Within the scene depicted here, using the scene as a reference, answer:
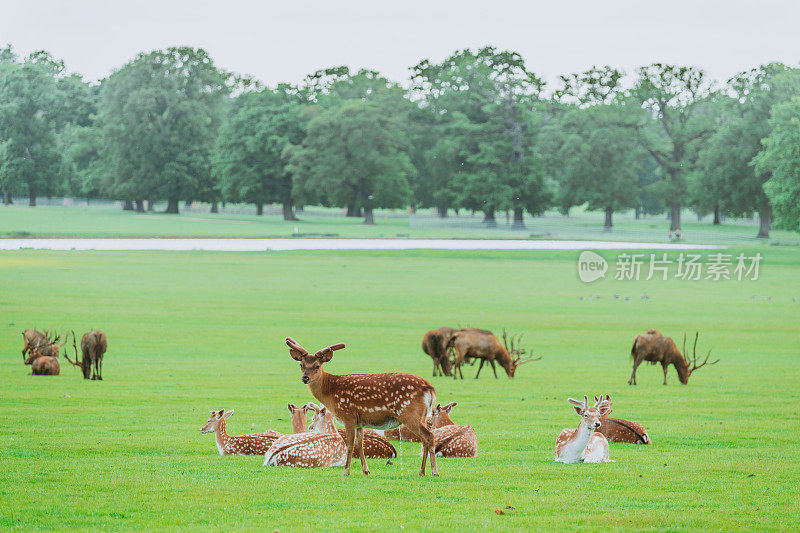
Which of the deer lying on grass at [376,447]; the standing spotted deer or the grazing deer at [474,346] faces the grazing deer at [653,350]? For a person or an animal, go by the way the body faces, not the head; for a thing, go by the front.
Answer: the grazing deer at [474,346]

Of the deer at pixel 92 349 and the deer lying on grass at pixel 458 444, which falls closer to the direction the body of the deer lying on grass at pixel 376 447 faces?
the deer

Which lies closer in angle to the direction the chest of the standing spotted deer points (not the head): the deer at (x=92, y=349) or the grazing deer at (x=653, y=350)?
the deer

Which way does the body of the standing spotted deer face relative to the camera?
to the viewer's left

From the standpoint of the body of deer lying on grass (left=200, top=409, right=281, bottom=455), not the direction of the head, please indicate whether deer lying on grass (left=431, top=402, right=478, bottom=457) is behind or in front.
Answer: behind

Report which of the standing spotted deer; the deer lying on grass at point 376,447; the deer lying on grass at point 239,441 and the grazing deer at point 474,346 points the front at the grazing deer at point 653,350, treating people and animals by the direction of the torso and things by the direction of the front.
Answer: the grazing deer at point 474,346

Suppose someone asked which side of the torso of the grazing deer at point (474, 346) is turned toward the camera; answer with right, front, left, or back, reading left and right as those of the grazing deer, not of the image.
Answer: right

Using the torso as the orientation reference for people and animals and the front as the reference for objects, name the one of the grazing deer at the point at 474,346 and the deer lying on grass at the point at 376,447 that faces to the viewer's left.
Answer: the deer lying on grass

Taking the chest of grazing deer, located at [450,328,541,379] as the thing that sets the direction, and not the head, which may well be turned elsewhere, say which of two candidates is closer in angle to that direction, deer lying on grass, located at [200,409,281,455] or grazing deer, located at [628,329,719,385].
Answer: the grazing deer

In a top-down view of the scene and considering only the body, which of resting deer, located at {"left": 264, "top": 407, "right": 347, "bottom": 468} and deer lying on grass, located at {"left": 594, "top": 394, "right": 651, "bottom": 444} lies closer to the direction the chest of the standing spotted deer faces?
the resting deer

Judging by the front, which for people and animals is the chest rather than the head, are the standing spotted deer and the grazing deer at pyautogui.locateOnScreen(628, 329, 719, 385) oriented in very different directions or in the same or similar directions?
very different directions

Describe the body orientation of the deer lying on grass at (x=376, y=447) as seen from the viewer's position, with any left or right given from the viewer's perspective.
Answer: facing to the left of the viewer
